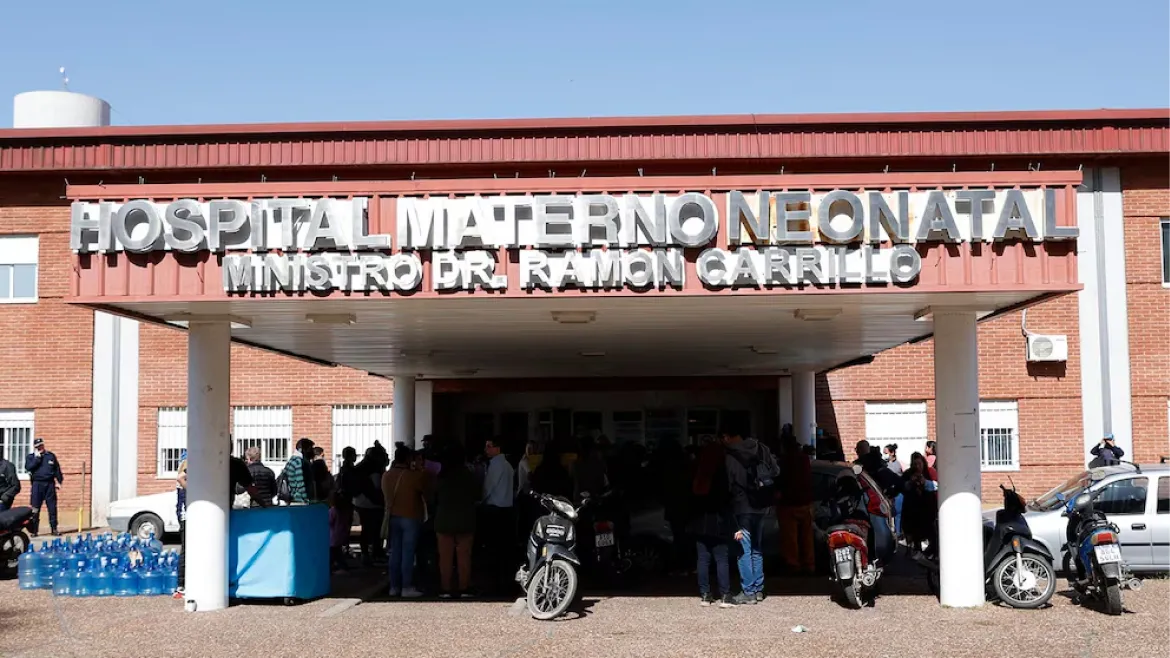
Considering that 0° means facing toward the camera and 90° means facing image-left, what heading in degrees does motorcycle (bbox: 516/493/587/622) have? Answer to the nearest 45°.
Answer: approximately 315°

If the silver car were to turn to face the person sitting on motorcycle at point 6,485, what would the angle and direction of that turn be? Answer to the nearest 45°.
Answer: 0° — it already faces them

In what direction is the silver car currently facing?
to the viewer's left

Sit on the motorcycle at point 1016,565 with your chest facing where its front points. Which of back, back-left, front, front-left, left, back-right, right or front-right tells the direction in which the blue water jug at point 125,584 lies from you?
back-right

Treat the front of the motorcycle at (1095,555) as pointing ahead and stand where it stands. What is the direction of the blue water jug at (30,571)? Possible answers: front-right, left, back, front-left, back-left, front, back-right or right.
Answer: front-left

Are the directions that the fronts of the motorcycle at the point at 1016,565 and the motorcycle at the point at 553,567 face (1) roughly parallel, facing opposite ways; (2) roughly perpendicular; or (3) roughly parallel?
roughly parallel

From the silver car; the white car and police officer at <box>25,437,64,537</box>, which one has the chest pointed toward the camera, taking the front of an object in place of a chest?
the police officer

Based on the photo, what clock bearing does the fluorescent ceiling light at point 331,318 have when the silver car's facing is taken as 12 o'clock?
The fluorescent ceiling light is roughly at 11 o'clock from the silver car.

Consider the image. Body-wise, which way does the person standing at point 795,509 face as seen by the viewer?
away from the camera

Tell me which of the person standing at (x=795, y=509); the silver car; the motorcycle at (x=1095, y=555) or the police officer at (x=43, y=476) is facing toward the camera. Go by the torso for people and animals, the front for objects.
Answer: the police officer

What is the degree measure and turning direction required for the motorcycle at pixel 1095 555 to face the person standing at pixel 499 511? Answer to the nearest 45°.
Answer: approximately 45° to its left

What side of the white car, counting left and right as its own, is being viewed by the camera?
left

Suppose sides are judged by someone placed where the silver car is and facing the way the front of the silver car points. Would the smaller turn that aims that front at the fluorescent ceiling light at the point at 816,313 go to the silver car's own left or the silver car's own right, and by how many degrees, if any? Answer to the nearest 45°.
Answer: approximately 45° to the silver car's own left

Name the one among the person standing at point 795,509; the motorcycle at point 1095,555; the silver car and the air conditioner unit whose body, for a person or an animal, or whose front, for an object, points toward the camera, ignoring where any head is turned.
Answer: the air conditioner unit

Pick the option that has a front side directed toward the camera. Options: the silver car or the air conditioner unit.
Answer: the air conditioner unit

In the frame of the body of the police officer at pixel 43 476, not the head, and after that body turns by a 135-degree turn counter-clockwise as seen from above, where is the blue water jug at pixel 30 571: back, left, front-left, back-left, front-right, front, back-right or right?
back-right

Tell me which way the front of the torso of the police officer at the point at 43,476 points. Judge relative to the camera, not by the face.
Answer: toward the camera
